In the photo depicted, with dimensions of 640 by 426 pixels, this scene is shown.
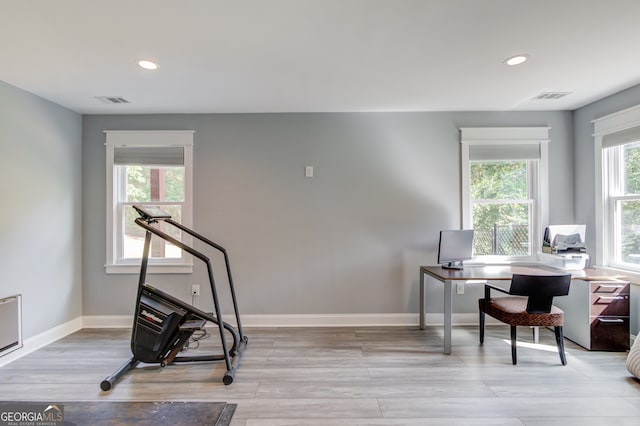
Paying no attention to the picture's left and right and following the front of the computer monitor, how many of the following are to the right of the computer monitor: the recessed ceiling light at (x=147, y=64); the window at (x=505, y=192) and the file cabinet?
1

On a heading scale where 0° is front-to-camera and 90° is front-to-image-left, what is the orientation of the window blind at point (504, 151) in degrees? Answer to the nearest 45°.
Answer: approximately 0°

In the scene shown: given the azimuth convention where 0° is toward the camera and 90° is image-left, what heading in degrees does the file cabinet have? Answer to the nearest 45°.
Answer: approximately 315°

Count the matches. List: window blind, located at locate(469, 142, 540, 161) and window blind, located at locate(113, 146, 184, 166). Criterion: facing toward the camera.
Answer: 2

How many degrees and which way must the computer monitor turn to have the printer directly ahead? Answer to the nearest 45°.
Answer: approximately 45° to its left

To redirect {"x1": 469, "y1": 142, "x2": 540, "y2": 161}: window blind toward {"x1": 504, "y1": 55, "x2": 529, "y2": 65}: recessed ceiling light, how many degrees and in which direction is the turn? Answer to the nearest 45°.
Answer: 0° — it already faces it

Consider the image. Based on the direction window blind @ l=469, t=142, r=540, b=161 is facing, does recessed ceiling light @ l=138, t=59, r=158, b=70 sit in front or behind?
in front

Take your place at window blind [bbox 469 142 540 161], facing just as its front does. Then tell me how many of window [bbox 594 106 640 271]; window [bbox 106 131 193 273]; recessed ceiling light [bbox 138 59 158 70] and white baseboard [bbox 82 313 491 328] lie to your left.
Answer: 1

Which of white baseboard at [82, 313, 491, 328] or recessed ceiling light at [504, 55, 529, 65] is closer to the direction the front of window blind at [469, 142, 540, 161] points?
the recessed ceiling light

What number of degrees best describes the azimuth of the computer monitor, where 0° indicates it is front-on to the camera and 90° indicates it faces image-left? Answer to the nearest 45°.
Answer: approximately 315°

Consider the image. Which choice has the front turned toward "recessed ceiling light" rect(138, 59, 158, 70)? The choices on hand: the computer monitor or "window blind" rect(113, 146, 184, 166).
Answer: the window blind

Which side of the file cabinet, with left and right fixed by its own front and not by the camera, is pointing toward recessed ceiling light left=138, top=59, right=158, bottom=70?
right

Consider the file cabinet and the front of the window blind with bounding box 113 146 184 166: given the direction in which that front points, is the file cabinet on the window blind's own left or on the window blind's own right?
on the window blind's own left
